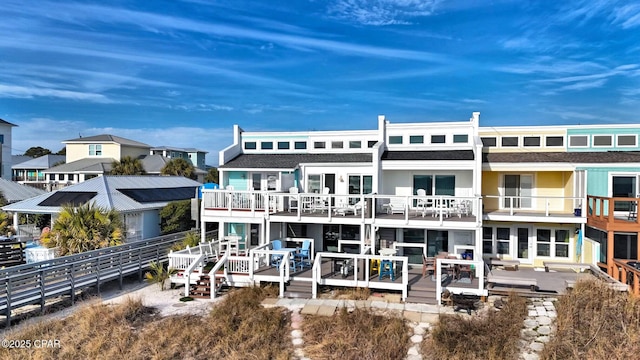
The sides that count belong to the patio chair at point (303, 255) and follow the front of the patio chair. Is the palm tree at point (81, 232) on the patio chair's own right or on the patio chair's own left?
on the patio chair's own right

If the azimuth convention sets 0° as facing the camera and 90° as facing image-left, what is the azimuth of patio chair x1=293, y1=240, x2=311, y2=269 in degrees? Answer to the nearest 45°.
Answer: approximately 45°

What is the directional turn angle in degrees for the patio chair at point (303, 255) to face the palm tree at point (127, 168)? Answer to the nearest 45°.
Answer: approximately 90° to its right

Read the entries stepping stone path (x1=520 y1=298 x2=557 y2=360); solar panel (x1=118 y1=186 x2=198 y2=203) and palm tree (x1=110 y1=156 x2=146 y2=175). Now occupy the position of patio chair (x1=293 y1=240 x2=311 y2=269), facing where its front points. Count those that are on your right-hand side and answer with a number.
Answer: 2

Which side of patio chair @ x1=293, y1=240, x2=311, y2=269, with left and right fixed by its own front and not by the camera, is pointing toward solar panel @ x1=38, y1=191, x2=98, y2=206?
right

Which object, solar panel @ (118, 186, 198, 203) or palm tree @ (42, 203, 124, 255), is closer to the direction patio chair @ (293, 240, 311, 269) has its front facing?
the palm tree

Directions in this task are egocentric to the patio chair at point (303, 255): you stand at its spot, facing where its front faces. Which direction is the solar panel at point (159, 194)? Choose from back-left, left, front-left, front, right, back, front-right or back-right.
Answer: right

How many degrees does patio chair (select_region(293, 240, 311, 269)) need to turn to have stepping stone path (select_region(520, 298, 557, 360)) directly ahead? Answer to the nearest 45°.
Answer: approximately 90° to its left

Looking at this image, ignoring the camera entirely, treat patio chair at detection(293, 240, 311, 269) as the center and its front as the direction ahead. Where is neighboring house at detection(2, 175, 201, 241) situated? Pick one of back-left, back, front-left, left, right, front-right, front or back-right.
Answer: right

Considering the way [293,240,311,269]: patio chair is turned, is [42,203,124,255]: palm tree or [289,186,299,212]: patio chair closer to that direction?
the palm tree

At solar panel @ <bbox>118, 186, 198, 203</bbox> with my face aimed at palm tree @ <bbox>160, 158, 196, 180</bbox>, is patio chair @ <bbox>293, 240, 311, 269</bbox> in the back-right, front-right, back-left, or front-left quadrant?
back-right
